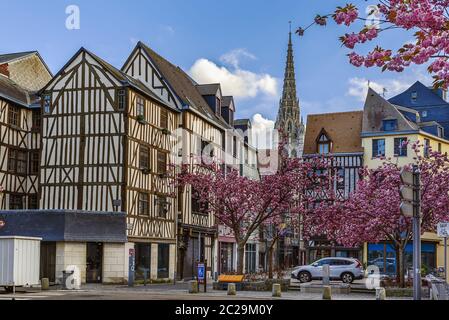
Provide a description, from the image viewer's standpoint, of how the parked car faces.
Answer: facing to the left of the viewer

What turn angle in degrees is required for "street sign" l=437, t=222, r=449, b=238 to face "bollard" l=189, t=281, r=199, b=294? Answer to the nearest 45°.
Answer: approximately 135° to its right

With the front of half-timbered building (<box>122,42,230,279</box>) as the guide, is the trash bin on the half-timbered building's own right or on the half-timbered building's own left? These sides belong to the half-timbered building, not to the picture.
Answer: on the half-timbered building's own right

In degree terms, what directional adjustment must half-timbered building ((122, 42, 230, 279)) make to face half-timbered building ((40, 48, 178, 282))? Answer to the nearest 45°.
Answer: approximately 90° to its right

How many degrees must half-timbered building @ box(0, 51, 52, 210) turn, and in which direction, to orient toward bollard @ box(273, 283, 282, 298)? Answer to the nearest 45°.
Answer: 0° — it already faces it

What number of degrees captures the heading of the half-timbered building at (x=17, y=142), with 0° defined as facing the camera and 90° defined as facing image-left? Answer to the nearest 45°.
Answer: approximately 315°

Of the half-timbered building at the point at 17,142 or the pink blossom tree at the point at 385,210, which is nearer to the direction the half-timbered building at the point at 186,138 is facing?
the pink blossom tree
